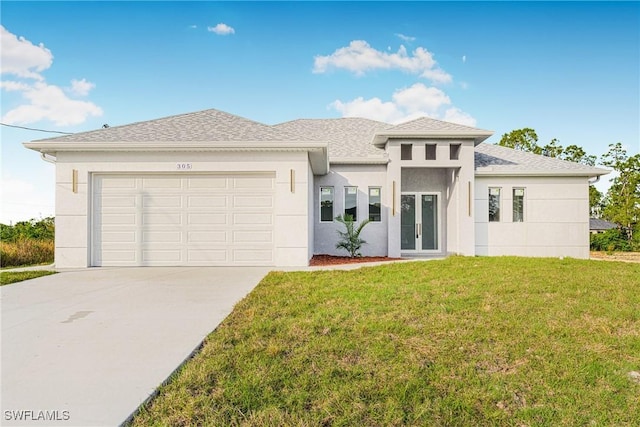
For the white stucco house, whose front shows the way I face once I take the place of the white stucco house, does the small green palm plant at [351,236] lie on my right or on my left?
on my left

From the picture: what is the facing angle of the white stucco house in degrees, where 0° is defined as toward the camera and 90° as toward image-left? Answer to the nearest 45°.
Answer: approximately 0°

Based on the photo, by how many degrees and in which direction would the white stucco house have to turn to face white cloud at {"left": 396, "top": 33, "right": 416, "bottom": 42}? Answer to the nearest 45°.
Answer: approximately 135° to its left

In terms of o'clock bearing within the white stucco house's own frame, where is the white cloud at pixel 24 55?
The white cloud is roughly at 4 o'clock from the white stucco house.

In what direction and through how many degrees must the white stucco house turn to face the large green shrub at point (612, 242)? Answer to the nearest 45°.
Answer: approximately 135° to its left

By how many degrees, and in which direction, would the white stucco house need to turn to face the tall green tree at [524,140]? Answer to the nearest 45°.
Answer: approximately 135° to its left

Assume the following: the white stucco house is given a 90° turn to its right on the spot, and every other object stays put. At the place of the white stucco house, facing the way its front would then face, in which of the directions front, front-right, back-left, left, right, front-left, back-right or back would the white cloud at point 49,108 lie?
front-right

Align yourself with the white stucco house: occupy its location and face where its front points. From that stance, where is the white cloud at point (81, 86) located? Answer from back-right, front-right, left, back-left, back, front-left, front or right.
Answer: back-right
